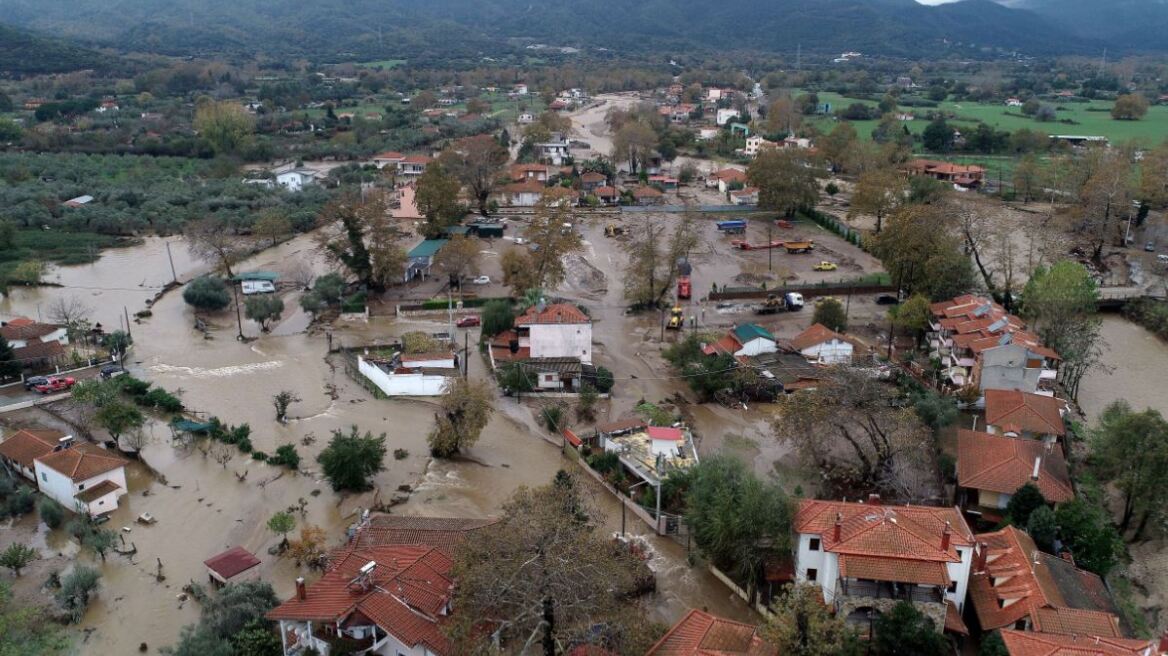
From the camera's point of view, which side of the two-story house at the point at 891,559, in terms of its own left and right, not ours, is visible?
front

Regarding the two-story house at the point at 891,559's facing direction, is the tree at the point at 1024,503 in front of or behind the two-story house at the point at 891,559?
behind

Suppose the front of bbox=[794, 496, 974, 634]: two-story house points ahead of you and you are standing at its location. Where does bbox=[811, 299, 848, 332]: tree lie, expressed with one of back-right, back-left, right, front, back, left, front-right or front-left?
back

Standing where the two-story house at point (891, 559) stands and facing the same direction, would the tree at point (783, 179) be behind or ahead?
behind

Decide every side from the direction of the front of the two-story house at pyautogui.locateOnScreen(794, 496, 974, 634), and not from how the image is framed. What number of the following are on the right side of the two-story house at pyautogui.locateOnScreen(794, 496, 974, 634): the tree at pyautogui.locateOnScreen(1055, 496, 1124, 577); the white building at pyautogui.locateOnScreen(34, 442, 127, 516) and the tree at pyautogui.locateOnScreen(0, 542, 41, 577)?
2

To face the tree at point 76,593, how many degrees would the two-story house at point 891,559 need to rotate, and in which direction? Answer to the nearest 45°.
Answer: approximately 90° to its right

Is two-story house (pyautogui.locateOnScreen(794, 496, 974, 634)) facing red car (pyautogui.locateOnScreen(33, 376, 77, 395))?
no

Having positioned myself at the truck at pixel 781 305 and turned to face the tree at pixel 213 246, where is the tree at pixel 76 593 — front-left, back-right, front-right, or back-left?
front-left

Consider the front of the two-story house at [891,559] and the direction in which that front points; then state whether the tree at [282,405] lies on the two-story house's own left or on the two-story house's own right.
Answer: on the two-story house's own right

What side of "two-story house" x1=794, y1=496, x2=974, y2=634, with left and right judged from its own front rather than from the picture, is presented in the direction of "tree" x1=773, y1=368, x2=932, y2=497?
back

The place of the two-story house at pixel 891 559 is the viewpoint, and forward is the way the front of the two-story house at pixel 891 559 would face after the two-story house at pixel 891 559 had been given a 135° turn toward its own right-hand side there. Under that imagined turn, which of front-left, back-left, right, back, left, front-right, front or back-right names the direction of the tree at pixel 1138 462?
right

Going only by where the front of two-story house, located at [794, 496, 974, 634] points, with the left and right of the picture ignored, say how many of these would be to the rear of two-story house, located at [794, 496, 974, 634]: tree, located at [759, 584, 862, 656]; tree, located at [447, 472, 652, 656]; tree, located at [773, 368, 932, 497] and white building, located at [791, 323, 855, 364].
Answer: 2

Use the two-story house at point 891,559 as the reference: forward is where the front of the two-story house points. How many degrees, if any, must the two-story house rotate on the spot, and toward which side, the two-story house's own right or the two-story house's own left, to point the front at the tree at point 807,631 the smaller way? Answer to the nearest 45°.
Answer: approximately 45° to the two-story house's own right

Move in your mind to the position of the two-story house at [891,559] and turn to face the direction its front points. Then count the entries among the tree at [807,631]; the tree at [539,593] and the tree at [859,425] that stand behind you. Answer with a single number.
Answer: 1

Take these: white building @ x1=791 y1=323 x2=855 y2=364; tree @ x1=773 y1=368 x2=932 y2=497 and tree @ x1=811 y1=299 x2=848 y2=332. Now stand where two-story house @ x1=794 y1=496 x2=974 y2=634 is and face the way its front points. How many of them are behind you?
3

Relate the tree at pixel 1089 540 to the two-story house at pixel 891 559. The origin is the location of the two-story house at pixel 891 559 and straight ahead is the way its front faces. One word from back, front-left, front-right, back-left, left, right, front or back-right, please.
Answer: back-left

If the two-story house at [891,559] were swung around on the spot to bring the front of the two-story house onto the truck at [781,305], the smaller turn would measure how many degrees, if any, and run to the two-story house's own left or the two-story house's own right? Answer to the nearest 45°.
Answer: approximately 180°

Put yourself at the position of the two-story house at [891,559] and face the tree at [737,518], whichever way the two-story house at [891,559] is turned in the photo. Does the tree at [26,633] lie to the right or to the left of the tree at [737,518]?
left

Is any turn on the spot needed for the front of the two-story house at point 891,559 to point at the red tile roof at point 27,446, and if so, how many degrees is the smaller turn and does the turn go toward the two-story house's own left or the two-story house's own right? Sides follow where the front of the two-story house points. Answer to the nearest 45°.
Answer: approximately 90° to the two-story house's own right

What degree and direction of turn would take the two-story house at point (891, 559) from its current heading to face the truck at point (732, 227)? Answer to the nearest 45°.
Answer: approximately 180°

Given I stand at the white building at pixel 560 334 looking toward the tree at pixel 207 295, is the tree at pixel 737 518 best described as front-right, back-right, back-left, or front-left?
back-left

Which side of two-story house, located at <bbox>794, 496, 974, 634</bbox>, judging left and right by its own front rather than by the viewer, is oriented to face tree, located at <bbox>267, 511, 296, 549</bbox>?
right

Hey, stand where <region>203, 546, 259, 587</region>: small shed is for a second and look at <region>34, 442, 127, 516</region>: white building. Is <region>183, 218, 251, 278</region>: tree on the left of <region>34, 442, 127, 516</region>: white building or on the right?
right
